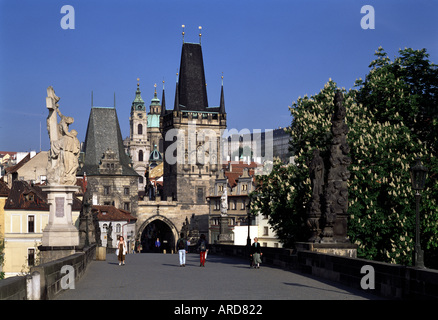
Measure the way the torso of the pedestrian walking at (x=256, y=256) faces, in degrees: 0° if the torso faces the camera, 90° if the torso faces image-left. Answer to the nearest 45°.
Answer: approximately 0°

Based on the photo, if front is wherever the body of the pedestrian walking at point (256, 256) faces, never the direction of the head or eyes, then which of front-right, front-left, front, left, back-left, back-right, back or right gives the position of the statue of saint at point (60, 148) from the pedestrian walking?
front-right

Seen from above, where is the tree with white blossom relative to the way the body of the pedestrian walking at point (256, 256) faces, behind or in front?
behind
